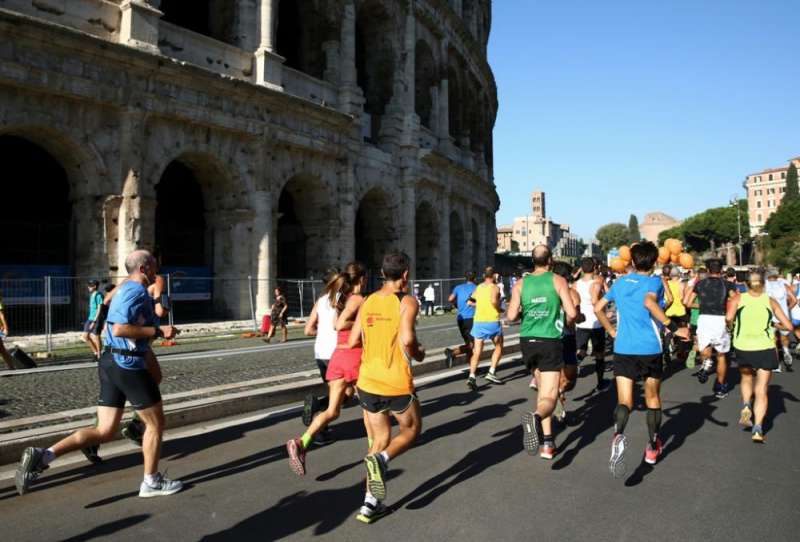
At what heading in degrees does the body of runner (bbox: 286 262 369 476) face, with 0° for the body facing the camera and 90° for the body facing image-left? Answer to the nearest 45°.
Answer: approximately 225°

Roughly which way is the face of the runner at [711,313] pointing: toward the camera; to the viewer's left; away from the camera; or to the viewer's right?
away from the camera

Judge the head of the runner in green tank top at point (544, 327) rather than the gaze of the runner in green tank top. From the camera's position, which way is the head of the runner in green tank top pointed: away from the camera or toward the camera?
away from the camera

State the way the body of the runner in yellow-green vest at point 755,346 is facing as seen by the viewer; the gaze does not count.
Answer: away from the camera

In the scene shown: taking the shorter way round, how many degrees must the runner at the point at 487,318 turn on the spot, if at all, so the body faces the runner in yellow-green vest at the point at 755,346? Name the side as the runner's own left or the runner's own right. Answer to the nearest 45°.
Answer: approximately 90° to the runner's own right

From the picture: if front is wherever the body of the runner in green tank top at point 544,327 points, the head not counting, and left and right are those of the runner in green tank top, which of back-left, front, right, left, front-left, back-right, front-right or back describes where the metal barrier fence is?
front-left

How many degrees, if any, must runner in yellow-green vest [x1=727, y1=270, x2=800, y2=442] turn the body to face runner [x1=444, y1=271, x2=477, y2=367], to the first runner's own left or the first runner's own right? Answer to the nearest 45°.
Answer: approximately 45° to the first runner's own left

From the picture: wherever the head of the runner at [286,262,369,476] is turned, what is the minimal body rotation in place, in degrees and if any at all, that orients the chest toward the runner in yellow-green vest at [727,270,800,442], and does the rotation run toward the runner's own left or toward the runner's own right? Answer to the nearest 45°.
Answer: approximately 45° to the runner's own right

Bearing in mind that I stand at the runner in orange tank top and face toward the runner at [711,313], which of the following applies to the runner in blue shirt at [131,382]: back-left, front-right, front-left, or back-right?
back-left

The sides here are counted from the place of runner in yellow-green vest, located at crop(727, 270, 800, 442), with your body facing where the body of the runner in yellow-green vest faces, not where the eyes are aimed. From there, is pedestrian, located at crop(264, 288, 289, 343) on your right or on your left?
on your left

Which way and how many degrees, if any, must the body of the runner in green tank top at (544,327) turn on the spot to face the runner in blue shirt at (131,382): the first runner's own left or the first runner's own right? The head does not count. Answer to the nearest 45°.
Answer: approximately 135° to the first runner's own left

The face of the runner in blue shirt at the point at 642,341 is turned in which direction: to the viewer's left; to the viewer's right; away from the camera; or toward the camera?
away from the camera

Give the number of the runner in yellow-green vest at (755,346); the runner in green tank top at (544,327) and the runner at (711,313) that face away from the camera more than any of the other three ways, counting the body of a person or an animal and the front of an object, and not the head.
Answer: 3

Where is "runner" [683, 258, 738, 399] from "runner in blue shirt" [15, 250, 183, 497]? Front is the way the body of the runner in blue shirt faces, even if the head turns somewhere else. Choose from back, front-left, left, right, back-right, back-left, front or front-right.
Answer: front
